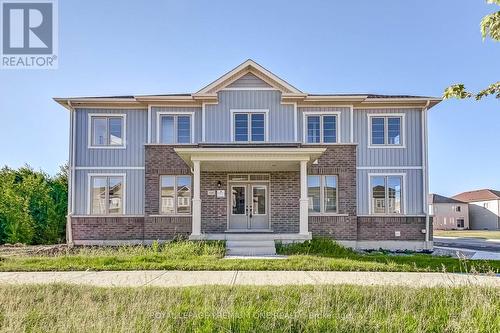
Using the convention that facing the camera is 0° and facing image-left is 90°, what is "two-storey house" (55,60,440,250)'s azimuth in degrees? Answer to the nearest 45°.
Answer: approximately 0°

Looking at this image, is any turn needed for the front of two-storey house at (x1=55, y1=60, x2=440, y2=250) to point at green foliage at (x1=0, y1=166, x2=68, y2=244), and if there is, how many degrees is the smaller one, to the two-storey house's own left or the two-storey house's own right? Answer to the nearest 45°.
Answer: approximately 90° to the two-storey house's own right
